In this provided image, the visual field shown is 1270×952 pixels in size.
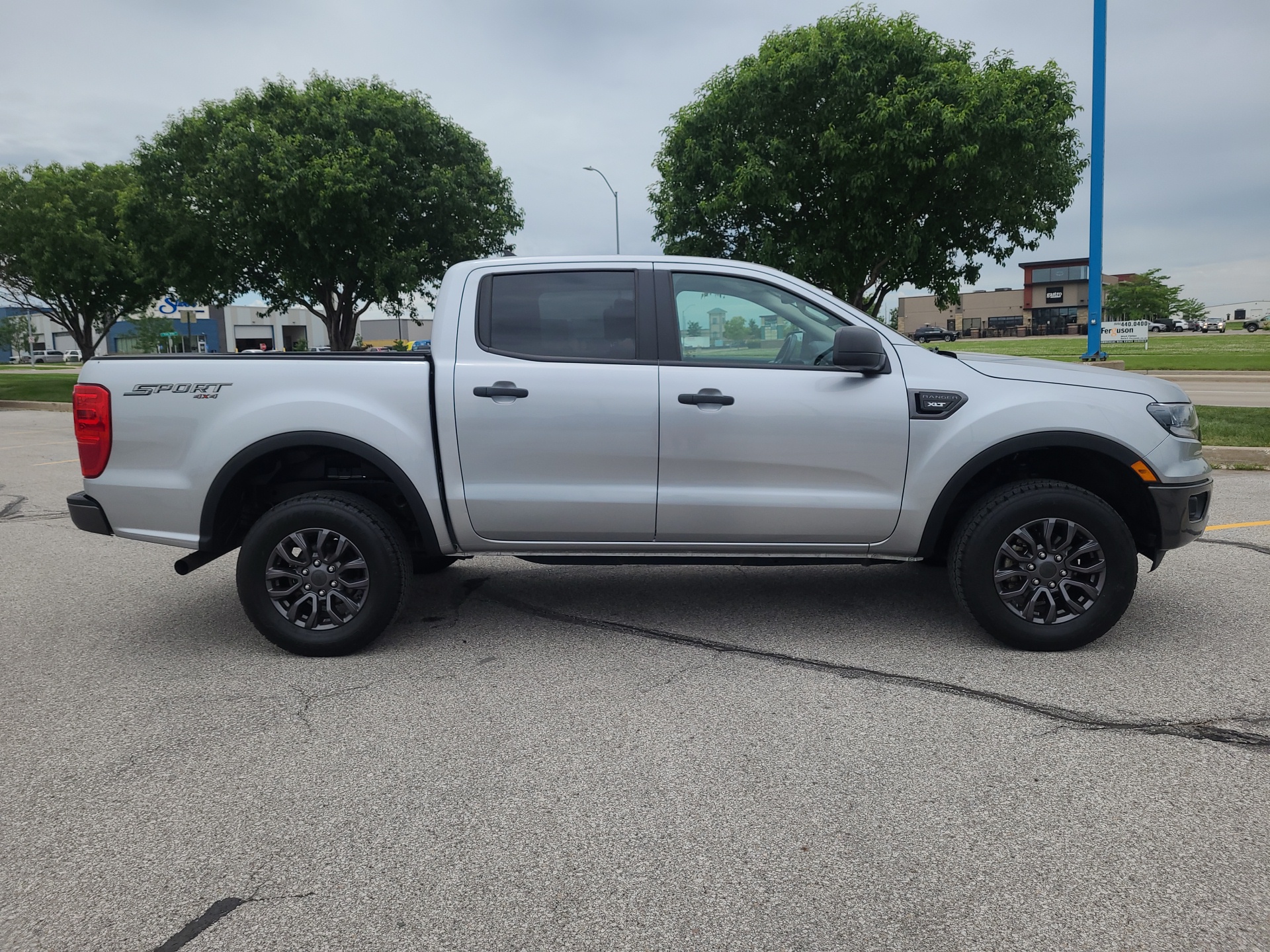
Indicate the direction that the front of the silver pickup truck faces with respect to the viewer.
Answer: facing to the right of the viewer

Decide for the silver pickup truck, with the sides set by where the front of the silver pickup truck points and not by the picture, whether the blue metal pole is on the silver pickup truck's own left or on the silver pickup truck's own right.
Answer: on the silver pickup truck's own left

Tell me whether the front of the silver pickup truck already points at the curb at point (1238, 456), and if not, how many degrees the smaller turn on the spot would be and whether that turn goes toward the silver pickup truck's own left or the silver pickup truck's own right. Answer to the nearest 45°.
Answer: approximately 45° to the silver pickup truck's own left

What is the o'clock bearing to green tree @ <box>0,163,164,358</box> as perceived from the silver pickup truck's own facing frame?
The green tree is roughly at 8 o'clock from the silver pickup truck.

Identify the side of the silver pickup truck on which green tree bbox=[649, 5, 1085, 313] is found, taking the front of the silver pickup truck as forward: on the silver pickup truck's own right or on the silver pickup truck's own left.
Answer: on the silver pickup truck's own left

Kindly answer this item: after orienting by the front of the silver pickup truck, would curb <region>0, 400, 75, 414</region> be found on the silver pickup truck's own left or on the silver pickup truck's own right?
on the silver pickup truck's own left
